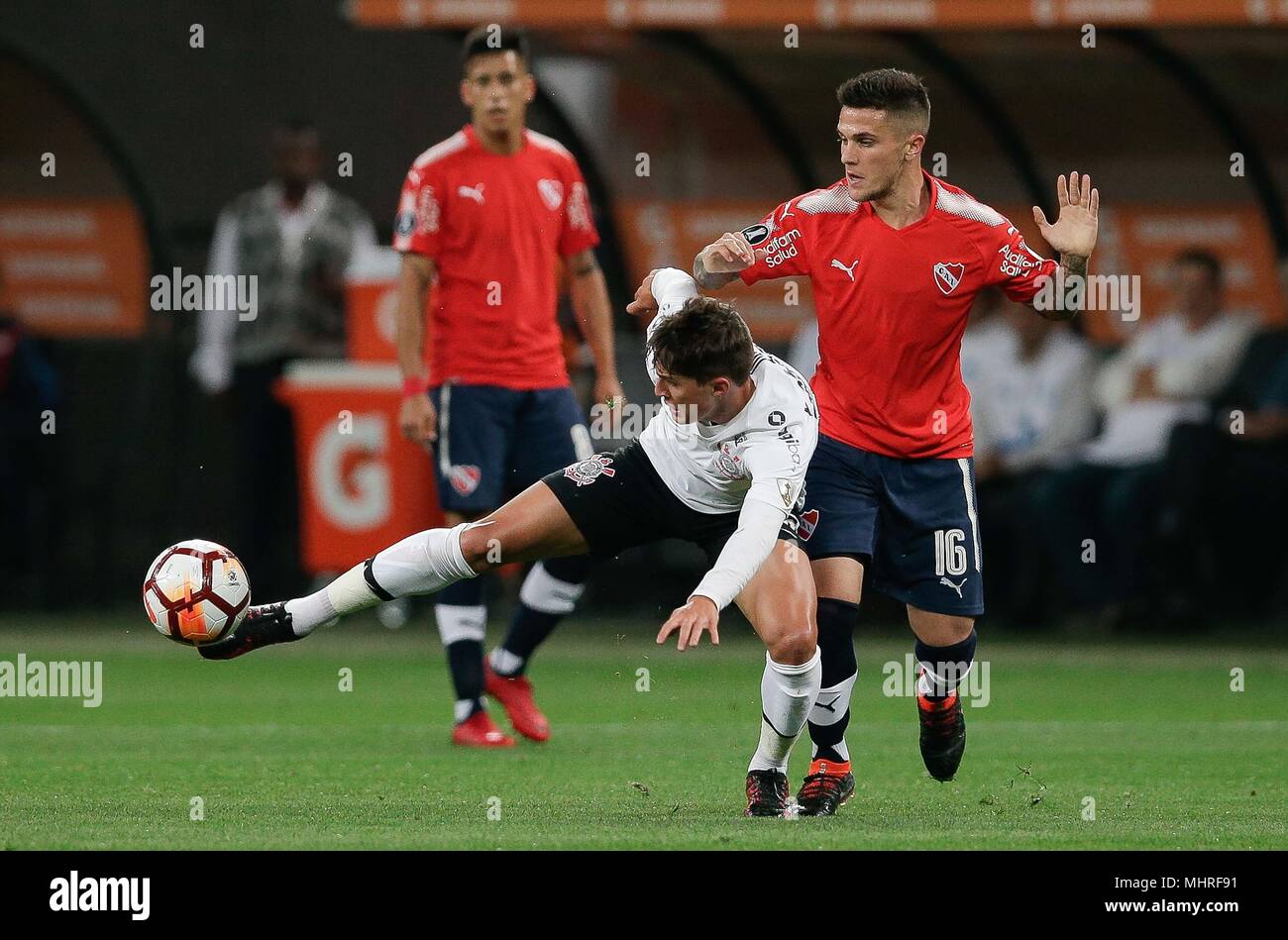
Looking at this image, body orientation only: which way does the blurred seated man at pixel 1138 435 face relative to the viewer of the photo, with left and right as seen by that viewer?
facing the viewer and to the left of the viewer

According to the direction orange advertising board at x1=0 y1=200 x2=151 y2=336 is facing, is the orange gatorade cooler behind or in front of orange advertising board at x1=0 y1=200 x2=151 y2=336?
in front

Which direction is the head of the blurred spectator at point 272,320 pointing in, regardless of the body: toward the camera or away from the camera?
toward the camera

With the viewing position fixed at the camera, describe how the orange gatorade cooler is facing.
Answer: facing the viewer

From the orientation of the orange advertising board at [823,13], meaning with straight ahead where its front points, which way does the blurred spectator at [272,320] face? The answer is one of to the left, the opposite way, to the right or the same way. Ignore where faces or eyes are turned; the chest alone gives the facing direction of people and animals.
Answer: the same way

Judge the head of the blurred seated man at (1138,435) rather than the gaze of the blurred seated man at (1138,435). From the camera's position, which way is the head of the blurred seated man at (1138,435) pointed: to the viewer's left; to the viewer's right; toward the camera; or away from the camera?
toward the camera

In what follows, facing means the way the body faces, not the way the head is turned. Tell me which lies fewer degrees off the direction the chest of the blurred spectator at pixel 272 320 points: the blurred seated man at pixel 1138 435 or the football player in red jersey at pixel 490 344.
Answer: the football player in red jersey

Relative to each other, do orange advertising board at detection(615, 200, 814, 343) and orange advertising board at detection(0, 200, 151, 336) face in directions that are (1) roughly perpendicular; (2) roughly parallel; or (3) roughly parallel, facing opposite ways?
roughly parallel

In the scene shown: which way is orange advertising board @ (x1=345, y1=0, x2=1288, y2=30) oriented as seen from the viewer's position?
toward the camera

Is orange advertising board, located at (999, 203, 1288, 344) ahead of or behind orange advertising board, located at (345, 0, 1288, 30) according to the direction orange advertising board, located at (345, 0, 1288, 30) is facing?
behind

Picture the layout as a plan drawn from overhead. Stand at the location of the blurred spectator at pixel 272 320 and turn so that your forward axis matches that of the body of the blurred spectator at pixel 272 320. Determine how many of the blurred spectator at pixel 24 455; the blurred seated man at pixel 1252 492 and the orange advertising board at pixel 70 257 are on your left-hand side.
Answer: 1

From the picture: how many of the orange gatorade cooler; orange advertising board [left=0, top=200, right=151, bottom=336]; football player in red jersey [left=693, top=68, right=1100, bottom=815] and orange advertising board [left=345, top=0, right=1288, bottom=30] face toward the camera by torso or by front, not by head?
4

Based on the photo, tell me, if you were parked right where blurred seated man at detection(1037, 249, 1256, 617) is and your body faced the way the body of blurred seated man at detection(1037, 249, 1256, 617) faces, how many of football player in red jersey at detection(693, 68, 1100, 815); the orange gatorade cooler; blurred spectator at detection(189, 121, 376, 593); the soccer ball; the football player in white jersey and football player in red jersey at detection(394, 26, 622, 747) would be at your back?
0

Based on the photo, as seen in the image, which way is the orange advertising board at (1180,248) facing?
toward the camera

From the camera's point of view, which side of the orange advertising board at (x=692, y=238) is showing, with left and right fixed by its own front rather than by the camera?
front

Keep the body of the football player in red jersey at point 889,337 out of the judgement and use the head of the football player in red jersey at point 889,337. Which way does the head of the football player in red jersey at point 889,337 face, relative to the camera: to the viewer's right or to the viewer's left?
to the viewer's left

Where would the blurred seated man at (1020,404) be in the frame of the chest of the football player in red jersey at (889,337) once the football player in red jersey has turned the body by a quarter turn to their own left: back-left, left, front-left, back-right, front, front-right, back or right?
left
